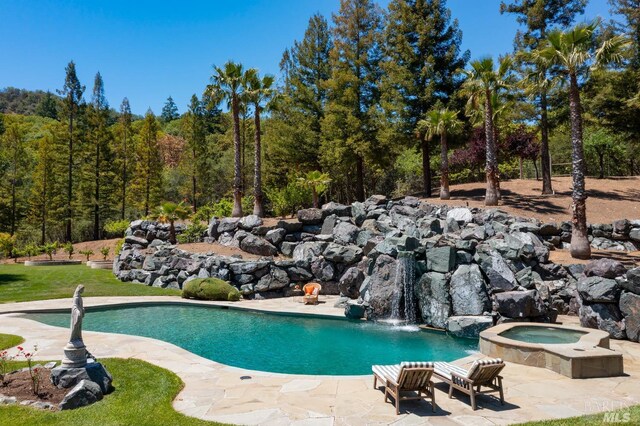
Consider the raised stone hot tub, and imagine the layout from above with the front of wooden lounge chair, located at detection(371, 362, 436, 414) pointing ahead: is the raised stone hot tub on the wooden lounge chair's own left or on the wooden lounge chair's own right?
on the wooden lounge chair's own right

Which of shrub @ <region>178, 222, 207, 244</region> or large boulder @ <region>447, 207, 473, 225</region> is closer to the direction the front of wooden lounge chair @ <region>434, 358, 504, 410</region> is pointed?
the shrub

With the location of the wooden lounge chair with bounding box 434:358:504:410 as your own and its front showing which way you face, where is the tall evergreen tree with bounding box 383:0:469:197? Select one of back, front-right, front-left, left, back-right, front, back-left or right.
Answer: front-right

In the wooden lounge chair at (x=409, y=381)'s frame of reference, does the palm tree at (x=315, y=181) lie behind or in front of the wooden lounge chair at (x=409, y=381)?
in front

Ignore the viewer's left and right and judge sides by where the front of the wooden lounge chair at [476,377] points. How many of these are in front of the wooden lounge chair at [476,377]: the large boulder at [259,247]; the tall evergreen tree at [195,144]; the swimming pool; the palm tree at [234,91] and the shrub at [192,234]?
5

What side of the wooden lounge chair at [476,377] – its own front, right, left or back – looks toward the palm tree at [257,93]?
front

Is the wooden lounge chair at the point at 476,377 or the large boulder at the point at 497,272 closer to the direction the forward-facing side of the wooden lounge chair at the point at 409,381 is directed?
the large boulder

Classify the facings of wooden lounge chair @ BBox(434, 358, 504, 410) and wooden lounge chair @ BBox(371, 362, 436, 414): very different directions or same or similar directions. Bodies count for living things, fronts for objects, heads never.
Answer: same or similar directions

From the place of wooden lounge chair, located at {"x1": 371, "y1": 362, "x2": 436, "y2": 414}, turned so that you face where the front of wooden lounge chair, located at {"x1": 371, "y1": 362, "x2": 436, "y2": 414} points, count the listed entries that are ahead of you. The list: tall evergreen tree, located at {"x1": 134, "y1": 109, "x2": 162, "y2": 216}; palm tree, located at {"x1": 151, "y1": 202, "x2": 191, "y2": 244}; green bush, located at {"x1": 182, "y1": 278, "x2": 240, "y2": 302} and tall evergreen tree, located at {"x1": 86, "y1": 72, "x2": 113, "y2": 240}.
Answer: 4

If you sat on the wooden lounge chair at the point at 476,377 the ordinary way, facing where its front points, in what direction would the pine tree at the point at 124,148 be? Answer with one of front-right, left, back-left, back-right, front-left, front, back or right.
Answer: front

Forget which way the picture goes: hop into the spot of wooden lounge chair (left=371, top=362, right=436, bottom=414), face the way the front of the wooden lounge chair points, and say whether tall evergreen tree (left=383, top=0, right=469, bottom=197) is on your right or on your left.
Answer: on your right
